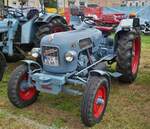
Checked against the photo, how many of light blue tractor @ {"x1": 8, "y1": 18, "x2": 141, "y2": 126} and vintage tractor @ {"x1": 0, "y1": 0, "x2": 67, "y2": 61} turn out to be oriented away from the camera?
0

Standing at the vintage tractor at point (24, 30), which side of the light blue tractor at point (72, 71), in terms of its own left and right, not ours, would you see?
right

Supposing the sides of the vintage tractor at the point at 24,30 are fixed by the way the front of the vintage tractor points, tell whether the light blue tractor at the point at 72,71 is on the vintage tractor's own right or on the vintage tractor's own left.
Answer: on the vintage tractor's own left

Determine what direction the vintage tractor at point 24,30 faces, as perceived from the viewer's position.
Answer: facing the viewer and to the left of the viewer

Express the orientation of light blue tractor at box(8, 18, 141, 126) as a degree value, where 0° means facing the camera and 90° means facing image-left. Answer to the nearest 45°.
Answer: approximately 45°
